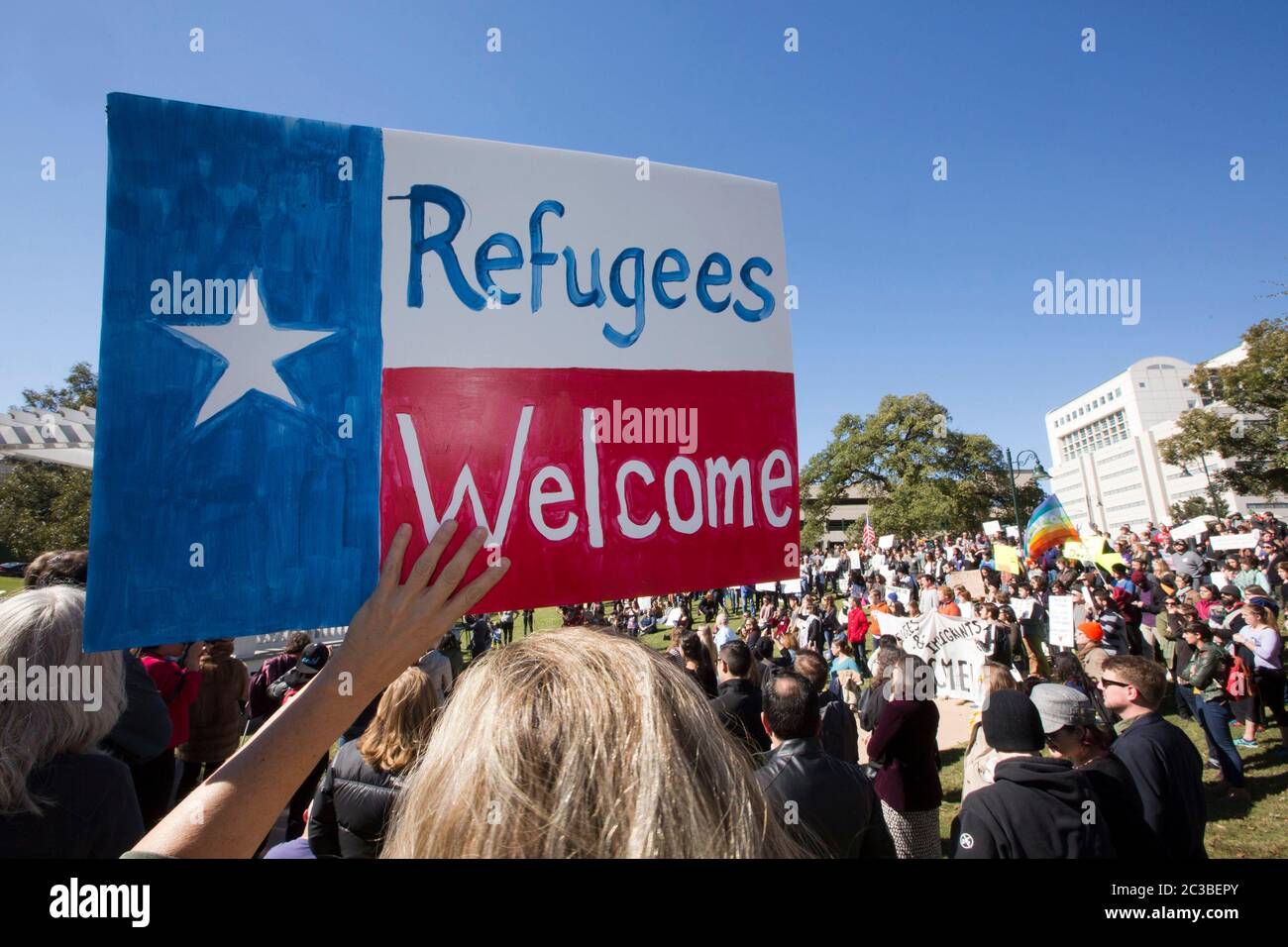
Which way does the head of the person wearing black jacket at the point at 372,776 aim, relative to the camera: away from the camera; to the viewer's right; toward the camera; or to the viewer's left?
away from the camera

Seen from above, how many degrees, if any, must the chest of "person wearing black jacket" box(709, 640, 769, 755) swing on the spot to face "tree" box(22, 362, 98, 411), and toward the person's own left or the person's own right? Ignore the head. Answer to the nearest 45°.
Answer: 0° — they already face it

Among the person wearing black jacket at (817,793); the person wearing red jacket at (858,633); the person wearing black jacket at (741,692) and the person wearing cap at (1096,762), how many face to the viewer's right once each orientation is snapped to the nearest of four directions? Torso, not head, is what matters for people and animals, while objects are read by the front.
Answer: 0

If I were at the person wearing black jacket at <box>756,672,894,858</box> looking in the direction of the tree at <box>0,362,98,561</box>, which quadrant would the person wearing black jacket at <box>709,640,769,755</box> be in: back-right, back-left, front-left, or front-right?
front-right

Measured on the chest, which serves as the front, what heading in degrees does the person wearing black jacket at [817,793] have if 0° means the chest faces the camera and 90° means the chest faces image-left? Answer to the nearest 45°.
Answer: approximately 135°

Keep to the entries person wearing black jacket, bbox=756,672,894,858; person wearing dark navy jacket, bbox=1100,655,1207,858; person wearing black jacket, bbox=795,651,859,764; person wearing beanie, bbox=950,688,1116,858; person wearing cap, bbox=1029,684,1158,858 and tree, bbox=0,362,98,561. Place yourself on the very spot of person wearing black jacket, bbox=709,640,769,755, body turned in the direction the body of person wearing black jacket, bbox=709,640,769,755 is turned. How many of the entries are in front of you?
1

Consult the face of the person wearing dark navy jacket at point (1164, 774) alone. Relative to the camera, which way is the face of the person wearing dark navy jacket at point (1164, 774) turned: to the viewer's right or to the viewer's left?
to the viewer's left

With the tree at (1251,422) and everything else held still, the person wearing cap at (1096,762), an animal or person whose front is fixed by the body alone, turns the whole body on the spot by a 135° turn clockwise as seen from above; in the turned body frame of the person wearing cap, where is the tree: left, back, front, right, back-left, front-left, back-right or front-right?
front-left

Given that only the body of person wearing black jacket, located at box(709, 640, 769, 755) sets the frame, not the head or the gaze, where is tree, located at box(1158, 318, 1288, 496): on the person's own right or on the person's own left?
on the person's own right

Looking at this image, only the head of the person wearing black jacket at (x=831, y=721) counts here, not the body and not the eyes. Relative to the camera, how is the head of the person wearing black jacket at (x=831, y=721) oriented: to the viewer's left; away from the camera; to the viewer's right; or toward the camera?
away from the camera

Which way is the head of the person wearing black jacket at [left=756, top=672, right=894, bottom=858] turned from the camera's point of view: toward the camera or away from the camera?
away from the camera

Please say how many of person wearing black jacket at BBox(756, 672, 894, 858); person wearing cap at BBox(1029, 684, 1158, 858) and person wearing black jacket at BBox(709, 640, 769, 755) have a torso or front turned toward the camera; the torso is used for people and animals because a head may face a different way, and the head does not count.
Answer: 0

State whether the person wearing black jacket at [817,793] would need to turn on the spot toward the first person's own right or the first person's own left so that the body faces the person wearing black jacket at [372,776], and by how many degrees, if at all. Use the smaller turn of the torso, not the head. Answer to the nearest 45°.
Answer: approximately 45° to the first person's own left

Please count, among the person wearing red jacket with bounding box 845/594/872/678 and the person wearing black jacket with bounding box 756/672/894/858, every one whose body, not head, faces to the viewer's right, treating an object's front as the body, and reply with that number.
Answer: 0
